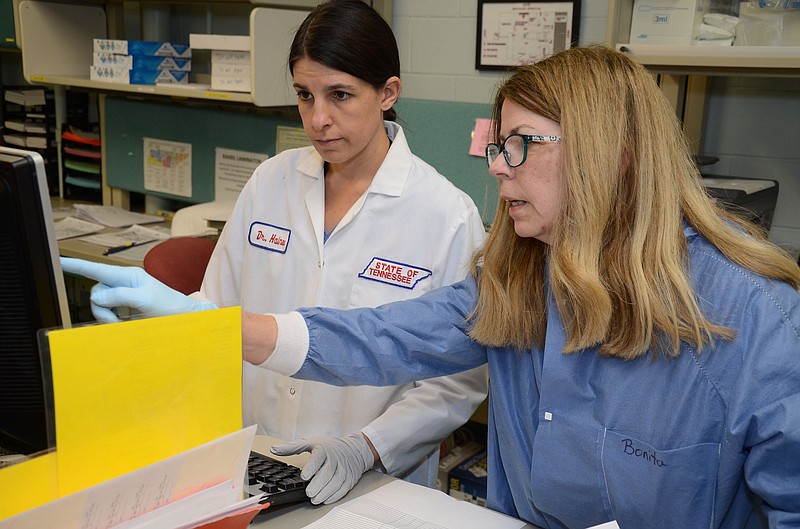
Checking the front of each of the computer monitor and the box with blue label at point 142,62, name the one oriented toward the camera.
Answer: the box with blue label

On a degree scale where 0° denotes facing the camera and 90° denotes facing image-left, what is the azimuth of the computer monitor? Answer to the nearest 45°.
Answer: approximately 225°

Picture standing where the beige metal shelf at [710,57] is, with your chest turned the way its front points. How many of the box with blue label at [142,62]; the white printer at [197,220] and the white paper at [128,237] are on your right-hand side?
3

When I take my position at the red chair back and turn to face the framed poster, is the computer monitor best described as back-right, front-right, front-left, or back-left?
back-right

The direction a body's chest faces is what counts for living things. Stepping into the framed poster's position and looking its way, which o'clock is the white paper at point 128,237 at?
The white paper is roughly at 3 o'clock from the framed poster.

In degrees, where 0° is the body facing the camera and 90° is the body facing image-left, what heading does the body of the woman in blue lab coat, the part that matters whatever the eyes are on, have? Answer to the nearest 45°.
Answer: approximately 45°

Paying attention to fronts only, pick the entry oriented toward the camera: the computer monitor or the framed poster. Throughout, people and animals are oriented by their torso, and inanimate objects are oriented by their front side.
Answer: the framed poster

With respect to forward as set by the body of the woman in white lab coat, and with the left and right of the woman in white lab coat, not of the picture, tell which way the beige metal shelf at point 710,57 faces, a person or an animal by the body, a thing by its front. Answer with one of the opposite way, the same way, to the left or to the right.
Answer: the same way

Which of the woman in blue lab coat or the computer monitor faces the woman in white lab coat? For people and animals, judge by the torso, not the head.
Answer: the computer monitor

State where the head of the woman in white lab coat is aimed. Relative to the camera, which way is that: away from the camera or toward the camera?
toward the camera

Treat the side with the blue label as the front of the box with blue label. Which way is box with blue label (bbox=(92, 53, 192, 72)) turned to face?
toward the camera

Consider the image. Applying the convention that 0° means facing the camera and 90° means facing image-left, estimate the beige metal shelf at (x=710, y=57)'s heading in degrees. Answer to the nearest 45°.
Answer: approximately 0°

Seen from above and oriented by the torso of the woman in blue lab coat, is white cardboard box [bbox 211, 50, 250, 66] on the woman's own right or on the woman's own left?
on the woman's own right

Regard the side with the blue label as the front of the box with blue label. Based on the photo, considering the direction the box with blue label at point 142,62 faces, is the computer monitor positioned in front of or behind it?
in front

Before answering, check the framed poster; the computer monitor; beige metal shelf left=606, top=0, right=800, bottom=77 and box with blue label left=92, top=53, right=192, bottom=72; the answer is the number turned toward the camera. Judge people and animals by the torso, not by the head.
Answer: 3

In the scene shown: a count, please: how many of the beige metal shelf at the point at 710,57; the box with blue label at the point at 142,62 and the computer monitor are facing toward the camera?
2
